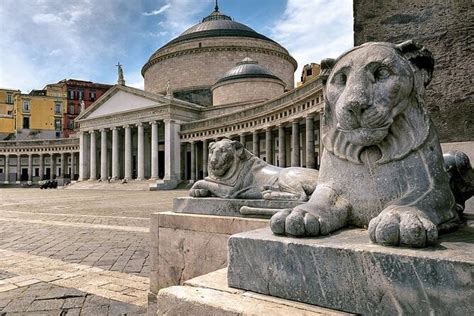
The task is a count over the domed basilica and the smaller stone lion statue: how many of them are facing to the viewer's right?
0

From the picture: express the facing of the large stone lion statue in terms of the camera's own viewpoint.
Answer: facing the viewer and to the left of the viewer

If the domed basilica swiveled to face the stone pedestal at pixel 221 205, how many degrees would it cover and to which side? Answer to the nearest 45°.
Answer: approximately 45° to its left

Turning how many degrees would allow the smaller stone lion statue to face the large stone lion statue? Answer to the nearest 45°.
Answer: approximately 135° to its left

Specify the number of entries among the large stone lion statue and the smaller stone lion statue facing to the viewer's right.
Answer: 0

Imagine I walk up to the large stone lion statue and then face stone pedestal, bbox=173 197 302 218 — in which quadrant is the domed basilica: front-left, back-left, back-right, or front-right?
front-right

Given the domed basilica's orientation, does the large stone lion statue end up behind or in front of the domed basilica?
in front

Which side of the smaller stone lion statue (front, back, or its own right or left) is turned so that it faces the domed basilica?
right

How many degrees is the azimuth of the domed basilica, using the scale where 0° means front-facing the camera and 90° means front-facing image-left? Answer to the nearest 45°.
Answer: approximately 45°

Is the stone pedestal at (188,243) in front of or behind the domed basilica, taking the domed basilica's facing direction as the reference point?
in front

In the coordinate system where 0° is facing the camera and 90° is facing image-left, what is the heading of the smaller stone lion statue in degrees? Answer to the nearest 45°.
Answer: approximately 90°

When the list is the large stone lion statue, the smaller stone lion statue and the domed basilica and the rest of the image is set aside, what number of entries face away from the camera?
0

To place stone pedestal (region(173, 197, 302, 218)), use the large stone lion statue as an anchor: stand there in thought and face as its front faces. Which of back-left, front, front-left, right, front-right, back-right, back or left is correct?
right

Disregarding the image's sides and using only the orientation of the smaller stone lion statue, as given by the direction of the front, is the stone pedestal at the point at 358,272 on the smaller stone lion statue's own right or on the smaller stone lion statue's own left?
on the smaller stone lion statue's own left
